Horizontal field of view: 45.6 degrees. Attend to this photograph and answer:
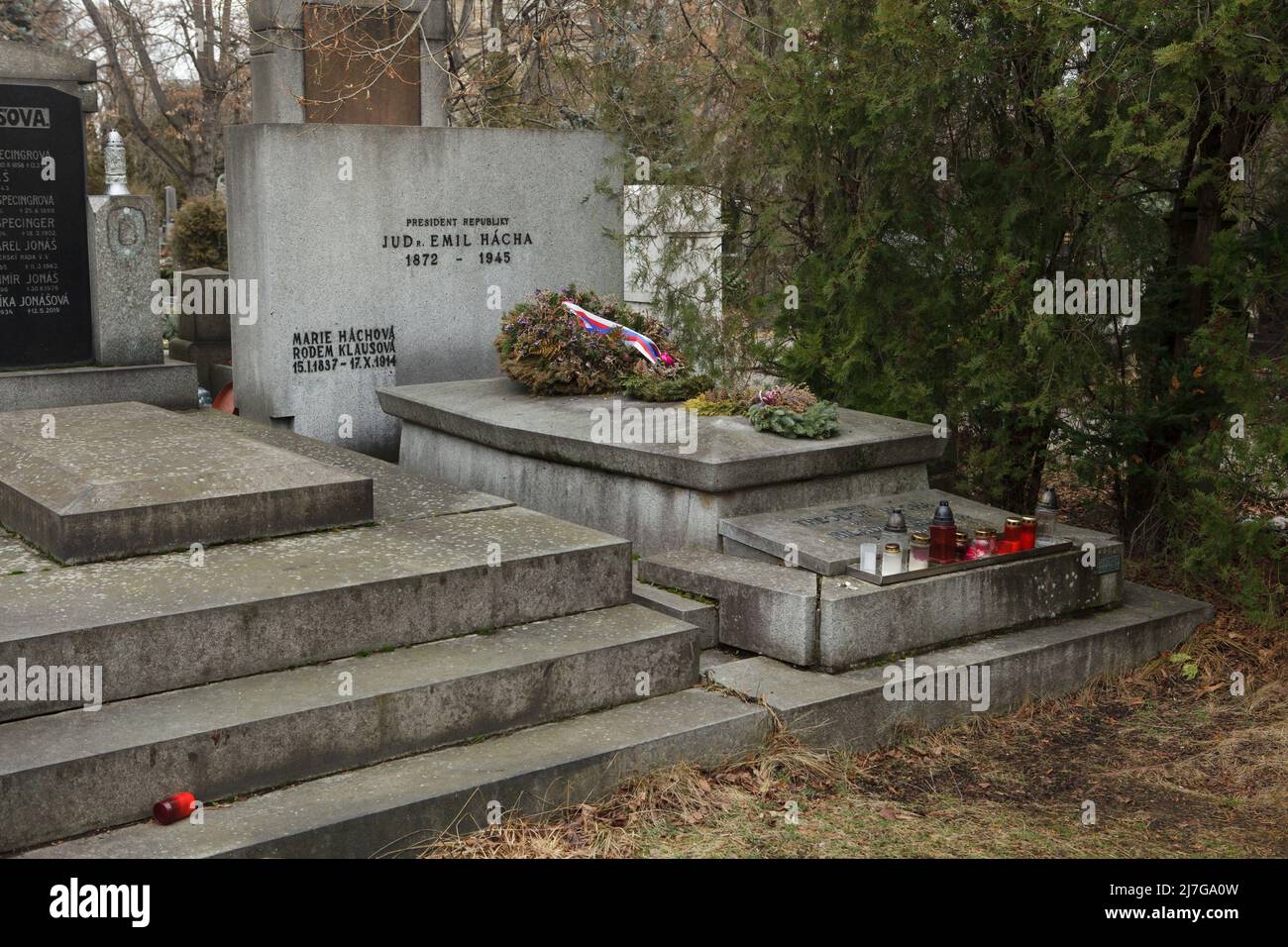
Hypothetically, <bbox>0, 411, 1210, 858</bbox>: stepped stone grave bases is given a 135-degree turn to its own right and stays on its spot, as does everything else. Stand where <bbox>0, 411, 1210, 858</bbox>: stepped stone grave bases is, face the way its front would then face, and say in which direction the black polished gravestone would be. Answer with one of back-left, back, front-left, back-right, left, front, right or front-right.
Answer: front-right

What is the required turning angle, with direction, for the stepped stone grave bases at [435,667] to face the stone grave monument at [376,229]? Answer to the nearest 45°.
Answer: approximately 135° to its left

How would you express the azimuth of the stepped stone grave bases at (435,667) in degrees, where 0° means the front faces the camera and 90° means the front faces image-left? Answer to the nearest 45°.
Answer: approximately 315°
